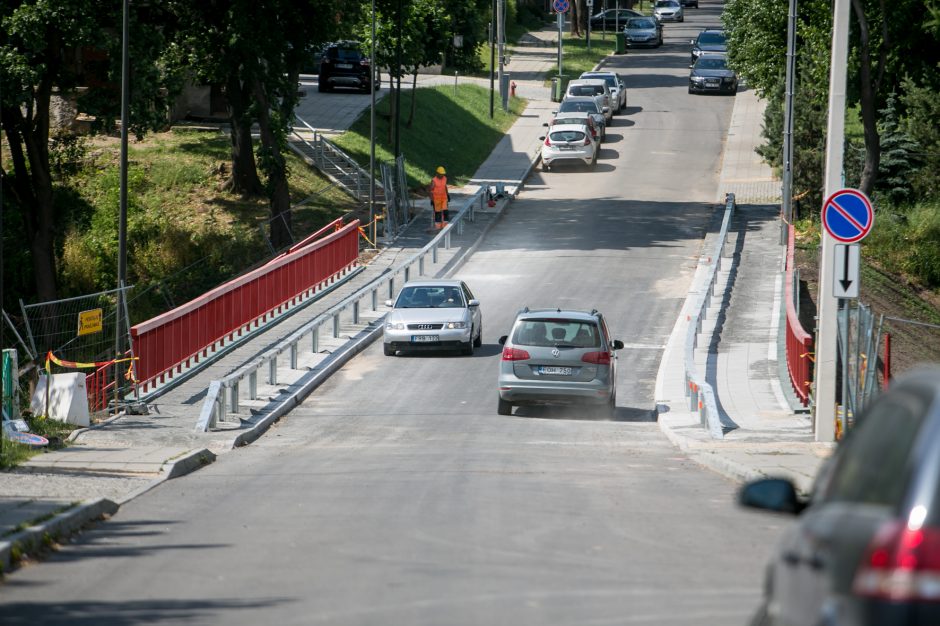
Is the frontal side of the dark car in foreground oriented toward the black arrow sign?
yes

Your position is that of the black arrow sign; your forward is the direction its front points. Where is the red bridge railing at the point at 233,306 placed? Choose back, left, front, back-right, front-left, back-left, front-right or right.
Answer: back-right

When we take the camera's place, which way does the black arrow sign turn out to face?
facing the viewer

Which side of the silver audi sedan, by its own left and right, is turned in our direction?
front

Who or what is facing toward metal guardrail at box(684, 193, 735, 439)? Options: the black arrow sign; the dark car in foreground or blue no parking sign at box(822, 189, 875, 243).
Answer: the dark car in foreground

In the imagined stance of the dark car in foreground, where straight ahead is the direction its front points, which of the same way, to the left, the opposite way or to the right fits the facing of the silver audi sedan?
the opposite way

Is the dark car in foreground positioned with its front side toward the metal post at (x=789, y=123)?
yes

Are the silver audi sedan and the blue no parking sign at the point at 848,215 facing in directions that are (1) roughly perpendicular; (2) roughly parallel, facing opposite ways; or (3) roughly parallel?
roughly parallel

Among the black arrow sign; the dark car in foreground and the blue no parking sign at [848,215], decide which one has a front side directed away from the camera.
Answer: the dark car in foreground

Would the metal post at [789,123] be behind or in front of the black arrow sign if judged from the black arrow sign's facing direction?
behind

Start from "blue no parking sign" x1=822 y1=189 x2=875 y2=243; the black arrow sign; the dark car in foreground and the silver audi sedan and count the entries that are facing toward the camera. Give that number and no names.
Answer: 3

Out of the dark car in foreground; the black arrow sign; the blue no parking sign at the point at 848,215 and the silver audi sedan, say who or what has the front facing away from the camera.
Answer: the dark car in foreground

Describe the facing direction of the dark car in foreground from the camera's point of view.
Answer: facing away from the viewer

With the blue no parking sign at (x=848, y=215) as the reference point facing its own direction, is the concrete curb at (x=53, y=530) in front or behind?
in front

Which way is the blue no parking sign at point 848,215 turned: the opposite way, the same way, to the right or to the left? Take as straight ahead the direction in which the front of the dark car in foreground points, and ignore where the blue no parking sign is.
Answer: the opposite way

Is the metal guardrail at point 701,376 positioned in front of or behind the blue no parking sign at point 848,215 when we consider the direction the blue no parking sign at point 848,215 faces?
behind
